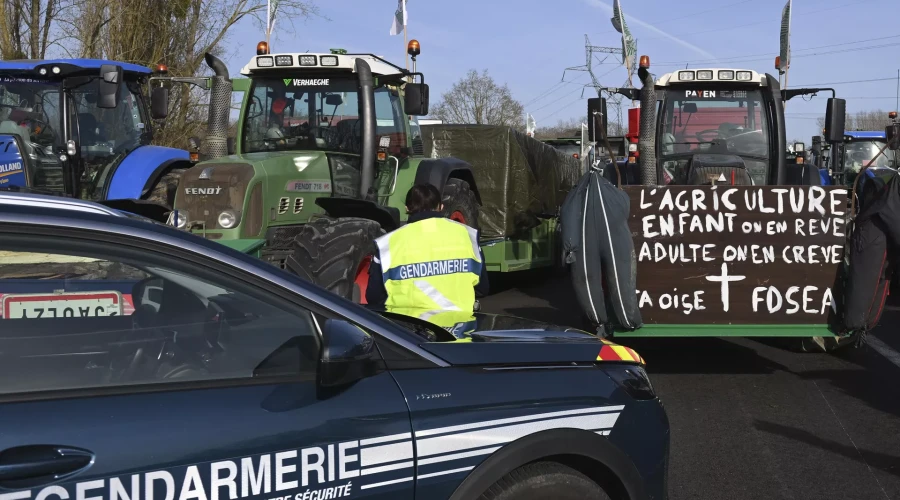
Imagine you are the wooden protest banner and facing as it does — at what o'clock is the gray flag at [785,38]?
The gray flag is roughly at 6 o'clock from the wooden protest banner.

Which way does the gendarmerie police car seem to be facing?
to the viewer's right

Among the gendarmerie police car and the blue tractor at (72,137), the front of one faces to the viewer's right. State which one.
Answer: the gendarmerie police car

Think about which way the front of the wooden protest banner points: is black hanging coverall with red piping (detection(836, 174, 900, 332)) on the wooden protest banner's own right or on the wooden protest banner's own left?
on the wooden protest banner's own left

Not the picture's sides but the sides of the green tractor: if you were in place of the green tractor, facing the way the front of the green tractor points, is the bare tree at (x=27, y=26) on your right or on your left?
on your right

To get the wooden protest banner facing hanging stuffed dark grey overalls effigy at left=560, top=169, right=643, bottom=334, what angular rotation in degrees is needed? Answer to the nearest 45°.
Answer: approximately 45° to its right

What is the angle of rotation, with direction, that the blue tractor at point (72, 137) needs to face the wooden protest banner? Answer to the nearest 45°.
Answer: approximately 90° to its left

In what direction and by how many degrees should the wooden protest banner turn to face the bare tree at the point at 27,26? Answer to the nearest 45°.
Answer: approximately 135° to its right

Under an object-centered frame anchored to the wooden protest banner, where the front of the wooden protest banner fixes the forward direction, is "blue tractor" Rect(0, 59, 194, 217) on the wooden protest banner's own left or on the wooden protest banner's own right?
on the wooden protest banner's own right

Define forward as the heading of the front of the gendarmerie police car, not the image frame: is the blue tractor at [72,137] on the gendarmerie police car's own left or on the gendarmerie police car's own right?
on the gendarmerie police car's own left

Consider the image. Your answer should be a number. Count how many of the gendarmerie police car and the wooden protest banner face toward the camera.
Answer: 1

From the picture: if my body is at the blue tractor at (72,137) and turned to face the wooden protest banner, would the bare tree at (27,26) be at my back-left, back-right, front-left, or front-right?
back-left
